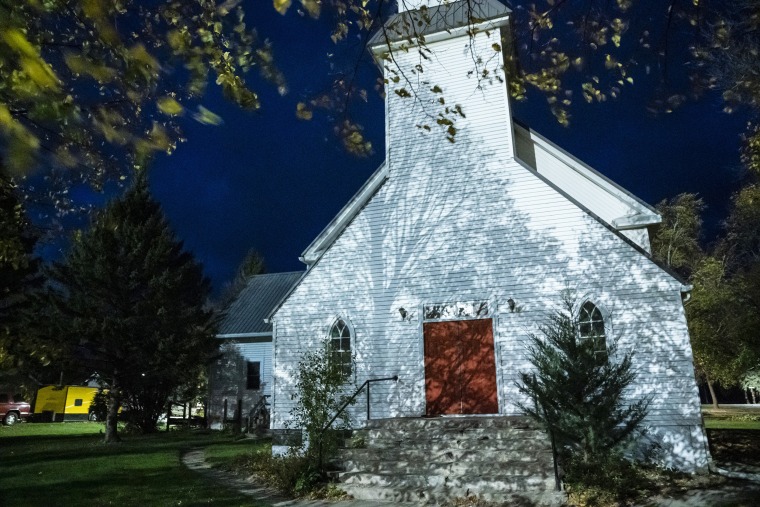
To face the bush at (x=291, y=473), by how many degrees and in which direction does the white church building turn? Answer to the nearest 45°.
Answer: approximately 45° to its right

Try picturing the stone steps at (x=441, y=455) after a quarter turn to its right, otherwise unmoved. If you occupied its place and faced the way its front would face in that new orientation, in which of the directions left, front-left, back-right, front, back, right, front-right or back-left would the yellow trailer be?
front-right

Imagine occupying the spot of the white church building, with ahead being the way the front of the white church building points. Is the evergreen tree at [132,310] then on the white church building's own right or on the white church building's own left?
on the white church building's own right

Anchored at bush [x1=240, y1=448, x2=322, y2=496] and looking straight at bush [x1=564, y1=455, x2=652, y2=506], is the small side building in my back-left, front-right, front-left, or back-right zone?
back-left

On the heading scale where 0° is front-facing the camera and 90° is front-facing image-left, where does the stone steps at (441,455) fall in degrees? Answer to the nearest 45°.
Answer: approximately 0°

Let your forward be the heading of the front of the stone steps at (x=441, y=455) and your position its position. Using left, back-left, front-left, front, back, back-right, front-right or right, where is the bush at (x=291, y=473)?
right

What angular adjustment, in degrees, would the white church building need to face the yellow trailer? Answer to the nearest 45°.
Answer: approximately 135° to its right

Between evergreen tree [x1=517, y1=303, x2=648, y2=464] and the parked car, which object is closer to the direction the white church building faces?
the evergreen tree

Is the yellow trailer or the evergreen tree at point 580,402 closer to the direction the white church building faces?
the evergreen tree
